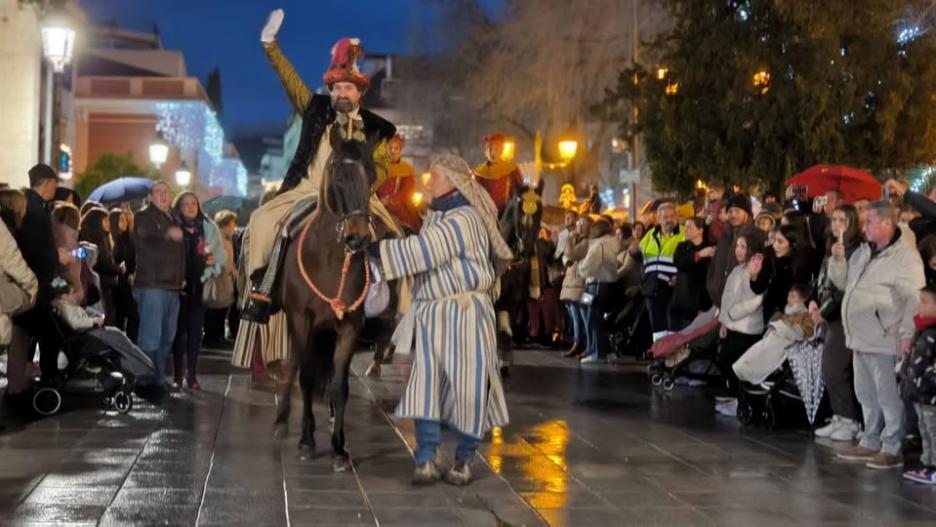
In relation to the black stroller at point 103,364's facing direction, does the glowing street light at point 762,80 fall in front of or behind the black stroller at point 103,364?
in front

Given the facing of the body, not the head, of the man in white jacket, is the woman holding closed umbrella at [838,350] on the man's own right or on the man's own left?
on the man's own right

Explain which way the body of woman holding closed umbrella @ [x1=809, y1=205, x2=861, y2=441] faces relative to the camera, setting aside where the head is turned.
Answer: to the viewer's left

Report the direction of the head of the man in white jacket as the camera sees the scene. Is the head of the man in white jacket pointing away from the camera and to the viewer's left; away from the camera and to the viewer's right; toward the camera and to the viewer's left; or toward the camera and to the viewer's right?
toward the camera and to the viewer's left

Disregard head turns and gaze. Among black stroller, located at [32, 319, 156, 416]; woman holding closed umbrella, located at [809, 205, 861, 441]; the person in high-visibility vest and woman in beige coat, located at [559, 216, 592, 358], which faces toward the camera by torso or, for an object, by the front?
the person in high-visibility vest

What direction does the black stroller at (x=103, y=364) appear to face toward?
to the viewer's right

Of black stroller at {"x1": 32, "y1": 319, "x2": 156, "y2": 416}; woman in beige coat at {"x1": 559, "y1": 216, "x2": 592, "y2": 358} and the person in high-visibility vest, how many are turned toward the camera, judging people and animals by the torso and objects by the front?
1

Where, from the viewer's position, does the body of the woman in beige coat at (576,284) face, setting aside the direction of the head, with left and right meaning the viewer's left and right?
facing to the left of the viewer

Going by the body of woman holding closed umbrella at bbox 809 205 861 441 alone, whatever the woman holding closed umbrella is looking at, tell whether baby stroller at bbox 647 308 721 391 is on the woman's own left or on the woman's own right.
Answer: on the woman's own right
